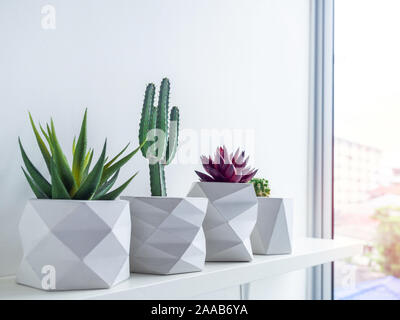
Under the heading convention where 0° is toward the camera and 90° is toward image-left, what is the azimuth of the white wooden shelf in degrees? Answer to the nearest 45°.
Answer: approximately 315°
